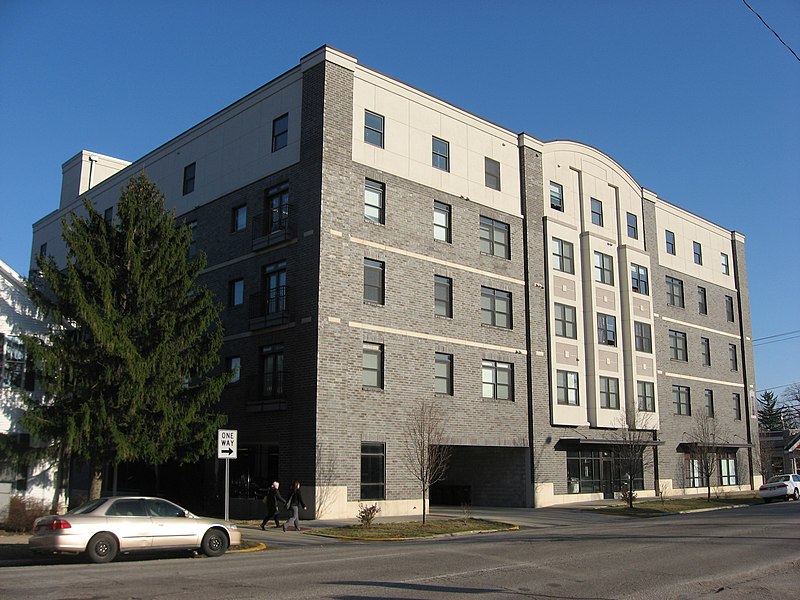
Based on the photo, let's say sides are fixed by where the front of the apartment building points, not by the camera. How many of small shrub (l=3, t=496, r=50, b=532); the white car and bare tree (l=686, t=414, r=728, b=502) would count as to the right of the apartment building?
1

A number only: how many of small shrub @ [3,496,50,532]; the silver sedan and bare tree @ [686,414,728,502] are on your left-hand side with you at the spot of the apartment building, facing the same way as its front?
1

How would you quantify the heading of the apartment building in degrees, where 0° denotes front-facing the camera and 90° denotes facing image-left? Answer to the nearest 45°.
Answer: approximately 315°

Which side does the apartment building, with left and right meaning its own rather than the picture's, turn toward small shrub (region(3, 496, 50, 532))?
right

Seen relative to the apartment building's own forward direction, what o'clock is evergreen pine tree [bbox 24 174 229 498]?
The evergreen pine tree is roughly at 3 o'clock from the apartment building.

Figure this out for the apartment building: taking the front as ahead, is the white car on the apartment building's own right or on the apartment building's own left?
on the apartment building's own left

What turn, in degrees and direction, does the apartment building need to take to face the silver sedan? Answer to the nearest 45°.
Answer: approximately 45° to its right
